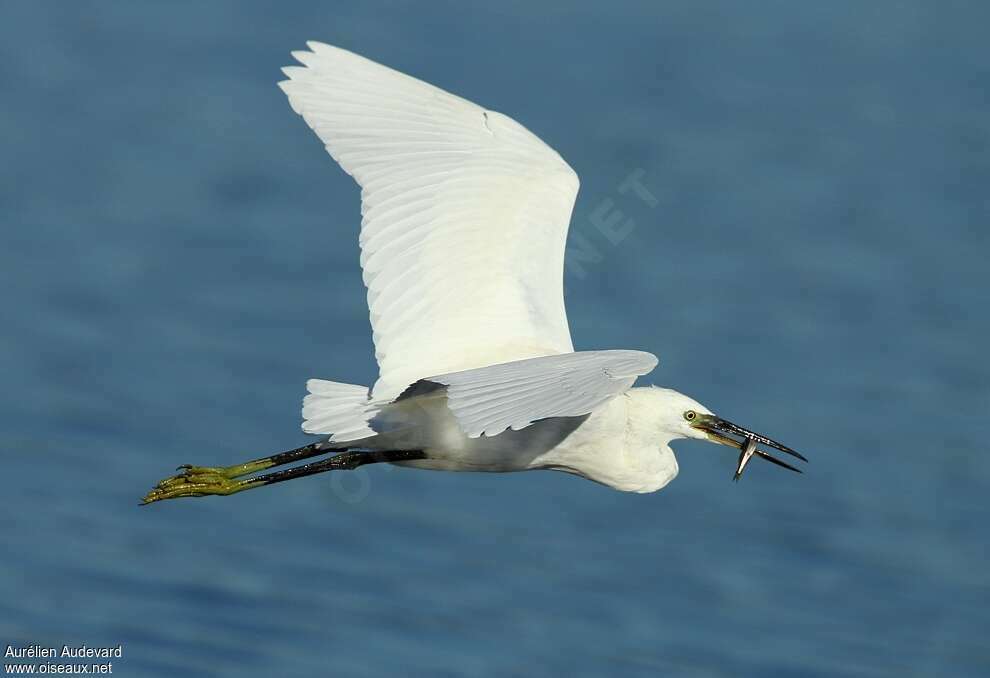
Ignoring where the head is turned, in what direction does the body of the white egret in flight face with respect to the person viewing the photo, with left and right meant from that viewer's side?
facing to the right of the viewer
